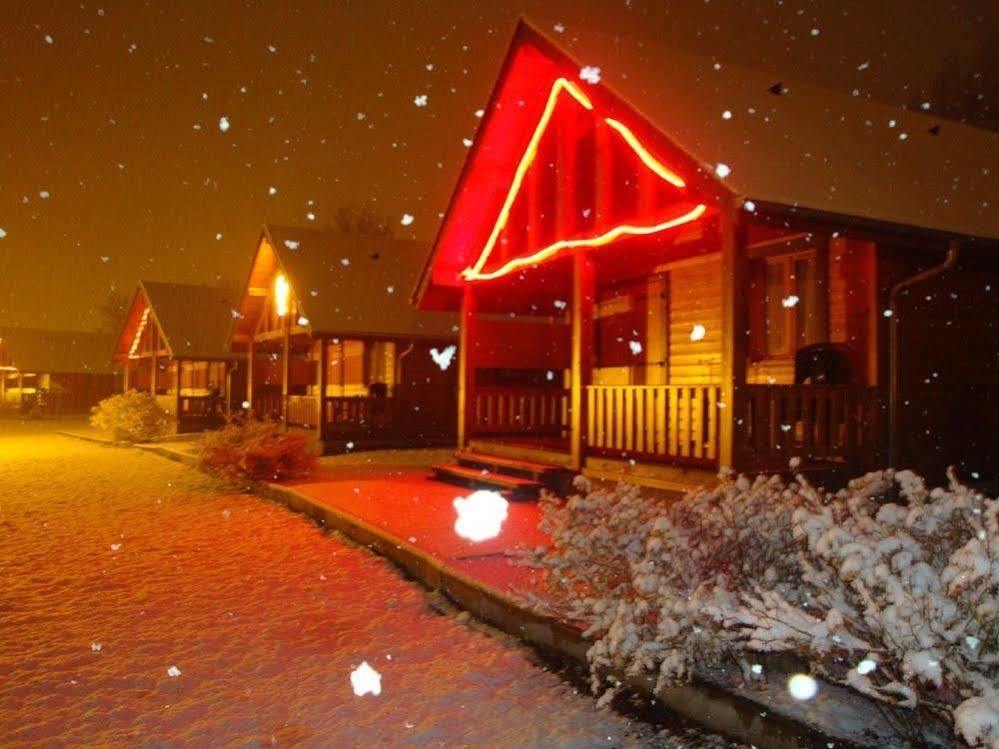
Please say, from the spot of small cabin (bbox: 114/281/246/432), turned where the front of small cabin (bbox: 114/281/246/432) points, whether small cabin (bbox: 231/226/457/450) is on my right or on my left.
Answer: on my left

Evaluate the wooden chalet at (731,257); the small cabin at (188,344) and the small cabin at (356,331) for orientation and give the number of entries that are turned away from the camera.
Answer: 0

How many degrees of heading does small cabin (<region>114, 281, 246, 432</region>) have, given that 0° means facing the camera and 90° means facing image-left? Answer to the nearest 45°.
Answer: approximately 45°

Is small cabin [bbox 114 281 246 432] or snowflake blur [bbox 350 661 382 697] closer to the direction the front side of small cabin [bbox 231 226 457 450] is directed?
the snowflake blur

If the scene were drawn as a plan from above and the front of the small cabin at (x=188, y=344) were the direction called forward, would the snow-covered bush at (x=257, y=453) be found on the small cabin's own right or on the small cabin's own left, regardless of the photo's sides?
on the small cabin's own left

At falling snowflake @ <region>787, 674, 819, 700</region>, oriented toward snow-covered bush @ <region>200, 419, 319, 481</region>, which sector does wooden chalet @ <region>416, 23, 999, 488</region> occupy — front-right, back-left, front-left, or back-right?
front-right

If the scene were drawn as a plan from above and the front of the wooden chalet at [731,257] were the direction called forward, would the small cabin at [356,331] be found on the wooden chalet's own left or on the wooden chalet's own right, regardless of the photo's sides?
on the wooden chalet's own right

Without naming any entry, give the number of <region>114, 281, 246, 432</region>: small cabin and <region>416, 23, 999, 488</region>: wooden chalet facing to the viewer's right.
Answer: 0

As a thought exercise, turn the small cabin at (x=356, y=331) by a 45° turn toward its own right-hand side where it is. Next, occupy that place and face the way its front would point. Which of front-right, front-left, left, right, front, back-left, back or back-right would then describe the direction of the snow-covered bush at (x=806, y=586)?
left

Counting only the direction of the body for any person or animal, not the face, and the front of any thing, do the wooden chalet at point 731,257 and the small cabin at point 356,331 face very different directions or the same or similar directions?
same or similar directions

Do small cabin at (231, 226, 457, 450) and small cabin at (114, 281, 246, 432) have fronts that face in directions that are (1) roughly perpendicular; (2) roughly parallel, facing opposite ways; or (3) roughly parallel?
roughly parallel

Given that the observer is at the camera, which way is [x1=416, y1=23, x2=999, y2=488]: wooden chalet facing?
facing the viewer and to the left of the viewer
